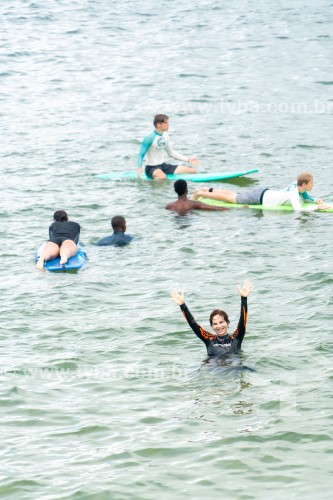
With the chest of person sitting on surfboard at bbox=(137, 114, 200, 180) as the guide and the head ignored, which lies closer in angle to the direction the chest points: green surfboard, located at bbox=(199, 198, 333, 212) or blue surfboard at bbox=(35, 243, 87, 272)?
the green surfboard

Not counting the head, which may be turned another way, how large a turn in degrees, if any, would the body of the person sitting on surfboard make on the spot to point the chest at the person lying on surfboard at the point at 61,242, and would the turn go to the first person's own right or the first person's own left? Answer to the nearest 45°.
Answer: approximately 45° to the first person's own right

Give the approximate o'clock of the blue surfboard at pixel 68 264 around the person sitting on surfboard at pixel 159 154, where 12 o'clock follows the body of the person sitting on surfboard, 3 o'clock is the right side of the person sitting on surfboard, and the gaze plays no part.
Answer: The blue surfboard is roughly at 2 o'clock from the person sitting on surfboard.

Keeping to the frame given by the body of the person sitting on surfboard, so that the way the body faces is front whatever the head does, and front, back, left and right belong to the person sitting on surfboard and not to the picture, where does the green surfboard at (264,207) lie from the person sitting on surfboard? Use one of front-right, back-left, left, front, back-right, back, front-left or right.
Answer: front

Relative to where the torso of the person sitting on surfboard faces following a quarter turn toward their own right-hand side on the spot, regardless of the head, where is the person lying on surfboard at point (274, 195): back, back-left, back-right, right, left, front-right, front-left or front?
left

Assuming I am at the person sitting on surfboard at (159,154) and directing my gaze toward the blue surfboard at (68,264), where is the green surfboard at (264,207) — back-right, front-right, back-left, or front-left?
front-left

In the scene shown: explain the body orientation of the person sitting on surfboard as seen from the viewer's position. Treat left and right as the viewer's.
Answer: facing the viewer and to the right of the viewer
